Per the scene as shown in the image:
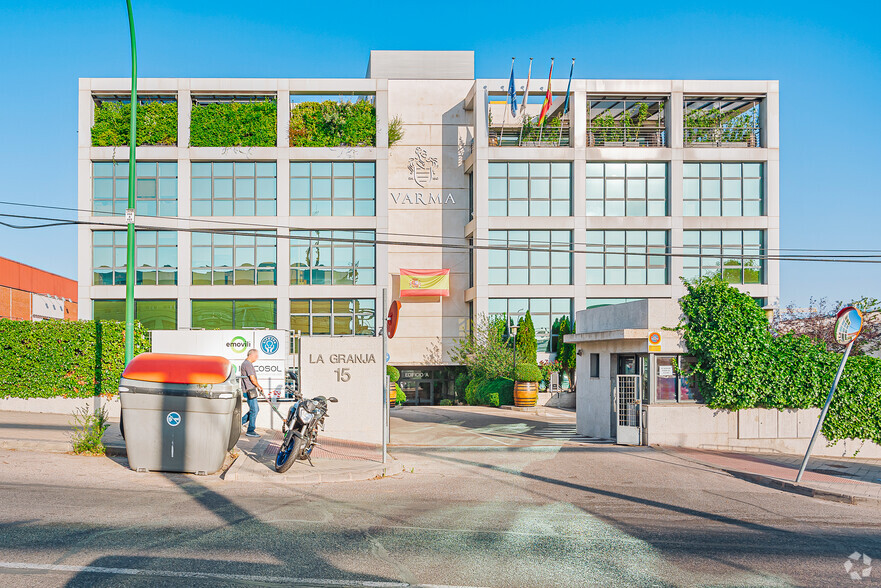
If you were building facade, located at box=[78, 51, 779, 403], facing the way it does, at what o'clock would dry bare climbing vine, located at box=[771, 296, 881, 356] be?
The dry bare climbing vine is roughly at 10 o'clock from the building facade.

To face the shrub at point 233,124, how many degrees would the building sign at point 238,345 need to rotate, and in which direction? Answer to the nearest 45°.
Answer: approximately 180°

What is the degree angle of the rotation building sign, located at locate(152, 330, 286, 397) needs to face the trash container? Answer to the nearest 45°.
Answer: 0° — it already faces it

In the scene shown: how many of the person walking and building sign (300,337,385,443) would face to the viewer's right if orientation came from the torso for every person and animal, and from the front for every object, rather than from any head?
1

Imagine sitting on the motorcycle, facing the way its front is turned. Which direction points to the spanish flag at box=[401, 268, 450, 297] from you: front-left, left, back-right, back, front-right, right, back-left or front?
back-right

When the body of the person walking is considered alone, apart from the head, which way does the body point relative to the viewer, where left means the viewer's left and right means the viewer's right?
facing to the right of the viewer

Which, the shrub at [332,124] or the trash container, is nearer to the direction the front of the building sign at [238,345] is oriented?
the trash container

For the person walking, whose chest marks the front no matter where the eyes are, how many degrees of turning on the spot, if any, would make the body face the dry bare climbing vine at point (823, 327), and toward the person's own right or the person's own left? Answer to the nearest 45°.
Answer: approximately 45° to the person's own left

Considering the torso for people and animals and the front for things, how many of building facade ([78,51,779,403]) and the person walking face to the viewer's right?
1

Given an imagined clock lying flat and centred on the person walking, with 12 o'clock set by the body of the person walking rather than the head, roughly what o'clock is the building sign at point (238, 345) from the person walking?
The building sign is roughly at 9 o'clock from the person walking.

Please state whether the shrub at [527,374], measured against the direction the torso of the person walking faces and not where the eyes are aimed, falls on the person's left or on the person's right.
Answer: on the person's left

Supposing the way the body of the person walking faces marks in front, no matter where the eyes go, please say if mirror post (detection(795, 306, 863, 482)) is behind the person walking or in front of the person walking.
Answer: in front

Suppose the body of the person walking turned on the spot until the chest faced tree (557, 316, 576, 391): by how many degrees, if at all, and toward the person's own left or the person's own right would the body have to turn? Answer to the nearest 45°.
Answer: approximately 45° to the person's own left

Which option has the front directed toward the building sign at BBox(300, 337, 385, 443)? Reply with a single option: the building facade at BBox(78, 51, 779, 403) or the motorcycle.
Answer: the building facade
